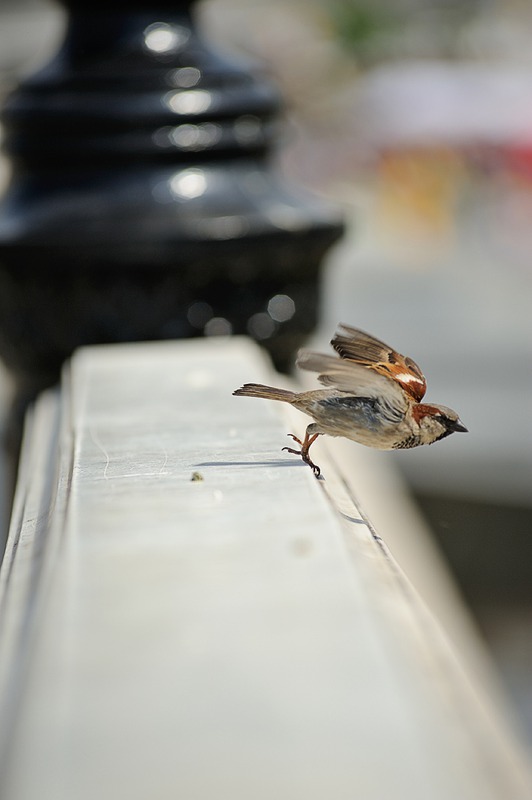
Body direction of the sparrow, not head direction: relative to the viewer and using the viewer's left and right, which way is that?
facing to the right of the viewer
